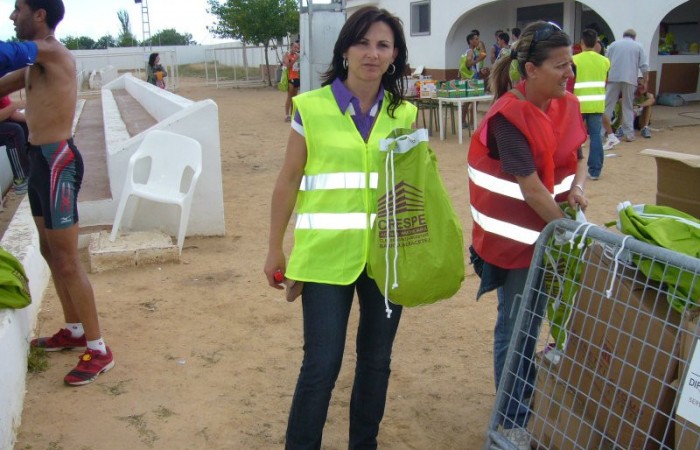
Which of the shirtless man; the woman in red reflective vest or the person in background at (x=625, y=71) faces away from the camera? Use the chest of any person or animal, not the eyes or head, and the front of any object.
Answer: the person in background

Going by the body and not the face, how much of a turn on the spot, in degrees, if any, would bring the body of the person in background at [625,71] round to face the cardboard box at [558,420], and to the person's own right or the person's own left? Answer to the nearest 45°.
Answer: approximately 180°

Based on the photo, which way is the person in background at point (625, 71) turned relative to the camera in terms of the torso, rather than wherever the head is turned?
away from the camera

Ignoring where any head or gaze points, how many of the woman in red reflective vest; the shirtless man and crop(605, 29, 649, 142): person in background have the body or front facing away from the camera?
1

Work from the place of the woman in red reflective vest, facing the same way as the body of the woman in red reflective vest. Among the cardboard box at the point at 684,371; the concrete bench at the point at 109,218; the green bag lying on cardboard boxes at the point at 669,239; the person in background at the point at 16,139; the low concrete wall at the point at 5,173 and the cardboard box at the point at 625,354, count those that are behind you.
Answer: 3

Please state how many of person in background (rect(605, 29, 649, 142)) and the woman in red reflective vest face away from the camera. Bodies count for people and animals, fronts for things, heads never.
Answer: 1

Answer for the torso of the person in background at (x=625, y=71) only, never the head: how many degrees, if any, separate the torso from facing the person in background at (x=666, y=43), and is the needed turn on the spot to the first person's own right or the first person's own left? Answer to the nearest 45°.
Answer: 0° — they already face them

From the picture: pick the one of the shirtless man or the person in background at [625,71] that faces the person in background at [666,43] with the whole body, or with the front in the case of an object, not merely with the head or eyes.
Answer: the person in background at [625,71]
